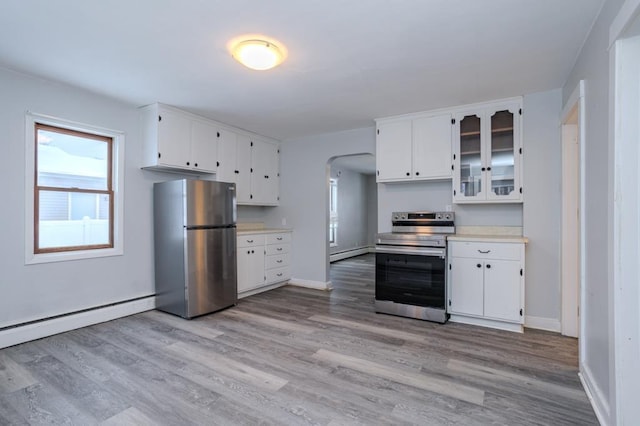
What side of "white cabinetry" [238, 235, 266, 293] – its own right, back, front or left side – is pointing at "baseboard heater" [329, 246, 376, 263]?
left

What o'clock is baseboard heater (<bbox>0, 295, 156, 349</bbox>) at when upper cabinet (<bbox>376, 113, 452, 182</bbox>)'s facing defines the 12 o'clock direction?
The baseboard heater is roughly at 2 o'clock from the upper cabinet.

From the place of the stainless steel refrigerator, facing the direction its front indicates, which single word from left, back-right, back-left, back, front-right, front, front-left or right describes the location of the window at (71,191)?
back-right

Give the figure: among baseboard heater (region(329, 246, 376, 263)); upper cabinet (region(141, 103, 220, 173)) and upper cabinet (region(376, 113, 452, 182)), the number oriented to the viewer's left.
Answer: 0

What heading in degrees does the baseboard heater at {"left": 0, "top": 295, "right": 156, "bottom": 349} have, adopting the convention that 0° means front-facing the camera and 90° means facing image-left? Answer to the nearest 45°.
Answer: approximately 315°

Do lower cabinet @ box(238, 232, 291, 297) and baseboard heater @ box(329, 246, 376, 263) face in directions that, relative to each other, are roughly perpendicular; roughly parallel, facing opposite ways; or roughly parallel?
roughly parallel

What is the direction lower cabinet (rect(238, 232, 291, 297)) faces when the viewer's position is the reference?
facing the viewer and to the right of the viewer

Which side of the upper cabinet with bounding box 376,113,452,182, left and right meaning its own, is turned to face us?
front

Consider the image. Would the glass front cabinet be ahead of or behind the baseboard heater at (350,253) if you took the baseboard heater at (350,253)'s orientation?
ahead

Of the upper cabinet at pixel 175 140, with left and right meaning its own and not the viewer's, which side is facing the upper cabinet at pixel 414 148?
front
